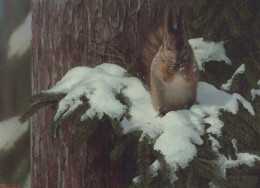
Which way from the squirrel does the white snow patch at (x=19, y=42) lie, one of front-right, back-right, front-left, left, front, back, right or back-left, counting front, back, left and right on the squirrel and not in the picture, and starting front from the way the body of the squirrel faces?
back-right

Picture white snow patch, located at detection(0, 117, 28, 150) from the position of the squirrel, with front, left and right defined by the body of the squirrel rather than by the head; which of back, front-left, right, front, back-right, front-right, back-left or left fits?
back-right

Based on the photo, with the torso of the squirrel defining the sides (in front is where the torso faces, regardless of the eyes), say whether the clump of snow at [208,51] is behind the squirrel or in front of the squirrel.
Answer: behind

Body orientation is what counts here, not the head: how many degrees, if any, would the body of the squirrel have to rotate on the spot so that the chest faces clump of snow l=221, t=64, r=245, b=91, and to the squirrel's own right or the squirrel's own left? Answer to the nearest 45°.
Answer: approximately 135° to the squirrel's own left

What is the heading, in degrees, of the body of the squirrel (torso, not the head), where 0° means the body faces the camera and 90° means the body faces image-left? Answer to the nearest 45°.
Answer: approximately 0°

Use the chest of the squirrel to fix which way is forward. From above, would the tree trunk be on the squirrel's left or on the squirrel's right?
on the squirrel's right
